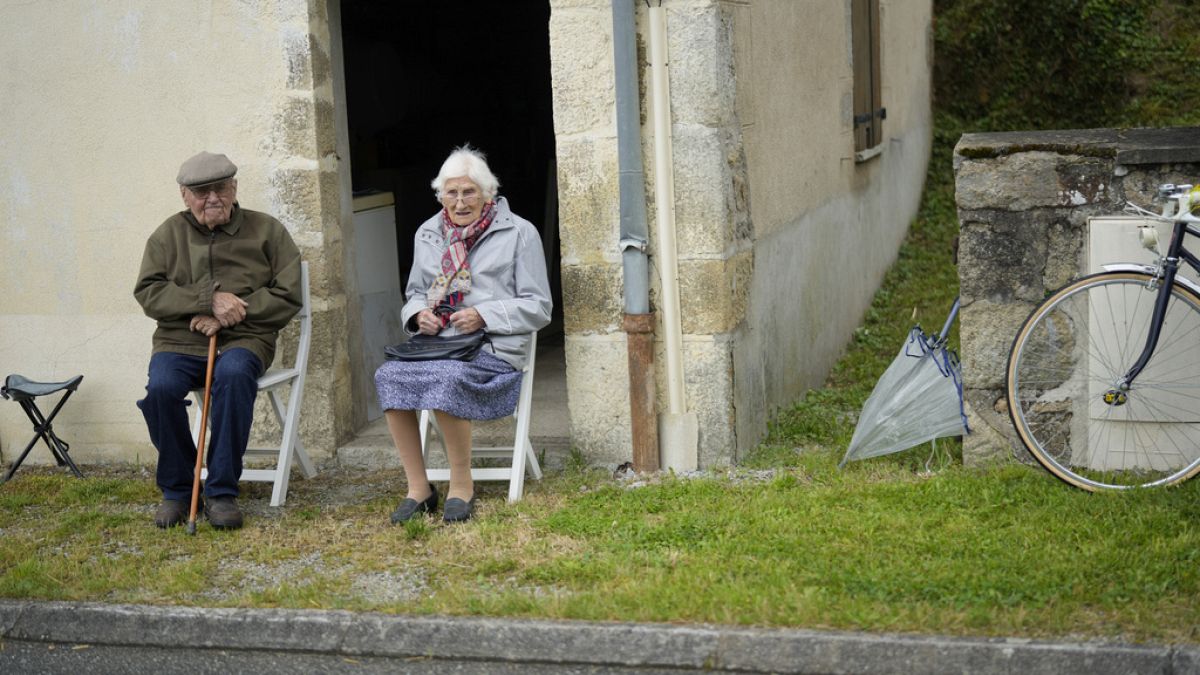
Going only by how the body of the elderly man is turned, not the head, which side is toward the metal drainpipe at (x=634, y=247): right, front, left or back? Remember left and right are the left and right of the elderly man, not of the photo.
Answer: left

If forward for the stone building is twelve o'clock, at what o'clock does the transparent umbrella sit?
The transparent umbrella is roughly at 10 o'clock from the stone building.

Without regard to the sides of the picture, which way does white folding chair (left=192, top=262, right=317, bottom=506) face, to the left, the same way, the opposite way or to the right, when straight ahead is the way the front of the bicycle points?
to the left

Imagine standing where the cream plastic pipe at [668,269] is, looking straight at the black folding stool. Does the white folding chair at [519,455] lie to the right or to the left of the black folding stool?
left

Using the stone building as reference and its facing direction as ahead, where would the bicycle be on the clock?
The bicycle is roughly at 10 o'clock from the stone building.

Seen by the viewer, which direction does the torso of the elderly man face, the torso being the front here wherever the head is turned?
toward the camera

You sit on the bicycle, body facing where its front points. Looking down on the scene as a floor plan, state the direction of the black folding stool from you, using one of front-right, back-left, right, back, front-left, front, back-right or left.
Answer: front

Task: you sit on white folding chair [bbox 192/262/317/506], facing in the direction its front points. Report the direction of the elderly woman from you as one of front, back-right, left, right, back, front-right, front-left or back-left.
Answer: left

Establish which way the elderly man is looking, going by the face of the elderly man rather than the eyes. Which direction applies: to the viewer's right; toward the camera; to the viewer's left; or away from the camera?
toward the camera

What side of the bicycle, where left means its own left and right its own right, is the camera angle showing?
left

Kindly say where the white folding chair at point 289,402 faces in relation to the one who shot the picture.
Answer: facing the viewer and to the left of the viewer

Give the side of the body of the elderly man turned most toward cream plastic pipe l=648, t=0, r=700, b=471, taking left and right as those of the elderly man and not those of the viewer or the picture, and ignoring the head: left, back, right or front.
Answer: left

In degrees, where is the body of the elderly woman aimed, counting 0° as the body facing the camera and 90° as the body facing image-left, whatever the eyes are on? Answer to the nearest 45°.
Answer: approximately 45°

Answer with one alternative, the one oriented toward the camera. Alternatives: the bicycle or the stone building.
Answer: the stone building

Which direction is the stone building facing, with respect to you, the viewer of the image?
facing the viewer
